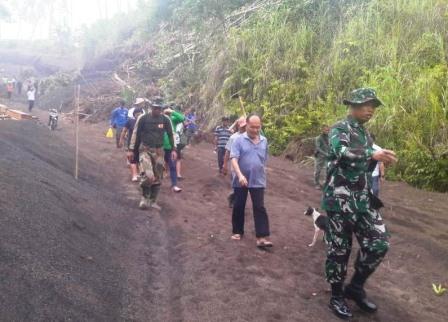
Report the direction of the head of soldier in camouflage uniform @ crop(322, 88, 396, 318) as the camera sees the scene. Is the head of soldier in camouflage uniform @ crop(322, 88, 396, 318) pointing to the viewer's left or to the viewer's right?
to the viewer's right

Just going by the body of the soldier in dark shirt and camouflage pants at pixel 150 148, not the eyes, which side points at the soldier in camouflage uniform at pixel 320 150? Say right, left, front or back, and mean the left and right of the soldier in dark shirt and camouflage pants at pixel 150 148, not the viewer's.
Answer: left

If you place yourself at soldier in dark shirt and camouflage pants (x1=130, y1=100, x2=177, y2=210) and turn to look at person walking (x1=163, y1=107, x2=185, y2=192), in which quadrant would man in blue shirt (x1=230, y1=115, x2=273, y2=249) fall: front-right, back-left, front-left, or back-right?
back-right

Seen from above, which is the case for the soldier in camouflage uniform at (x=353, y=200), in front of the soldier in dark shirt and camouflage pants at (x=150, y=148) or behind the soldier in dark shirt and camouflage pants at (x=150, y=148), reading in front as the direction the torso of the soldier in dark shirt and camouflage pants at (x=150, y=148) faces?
in front

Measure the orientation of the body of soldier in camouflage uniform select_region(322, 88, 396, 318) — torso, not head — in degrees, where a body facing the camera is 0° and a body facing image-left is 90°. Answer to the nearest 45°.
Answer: approximately 315°

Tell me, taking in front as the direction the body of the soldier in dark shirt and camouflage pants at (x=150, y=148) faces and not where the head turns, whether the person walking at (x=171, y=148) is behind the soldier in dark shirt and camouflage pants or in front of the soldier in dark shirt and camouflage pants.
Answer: behind

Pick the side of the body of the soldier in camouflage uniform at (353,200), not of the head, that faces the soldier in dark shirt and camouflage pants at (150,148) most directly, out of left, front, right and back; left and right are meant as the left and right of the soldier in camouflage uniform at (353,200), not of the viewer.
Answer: back

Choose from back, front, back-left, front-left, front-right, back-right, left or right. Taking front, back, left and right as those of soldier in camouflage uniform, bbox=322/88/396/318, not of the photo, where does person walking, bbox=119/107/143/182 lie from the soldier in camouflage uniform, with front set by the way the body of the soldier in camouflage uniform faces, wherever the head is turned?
back

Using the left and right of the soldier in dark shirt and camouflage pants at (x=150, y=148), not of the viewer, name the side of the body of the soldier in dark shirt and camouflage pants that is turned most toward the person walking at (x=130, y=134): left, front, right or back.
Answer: back

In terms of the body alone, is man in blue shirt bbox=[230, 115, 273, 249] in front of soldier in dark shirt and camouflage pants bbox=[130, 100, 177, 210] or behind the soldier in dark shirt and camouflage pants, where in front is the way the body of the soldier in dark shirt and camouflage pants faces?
in front

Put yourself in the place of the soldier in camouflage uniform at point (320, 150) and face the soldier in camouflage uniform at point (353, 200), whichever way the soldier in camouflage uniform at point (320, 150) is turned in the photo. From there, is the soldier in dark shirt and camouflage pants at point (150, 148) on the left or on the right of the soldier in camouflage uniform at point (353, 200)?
right

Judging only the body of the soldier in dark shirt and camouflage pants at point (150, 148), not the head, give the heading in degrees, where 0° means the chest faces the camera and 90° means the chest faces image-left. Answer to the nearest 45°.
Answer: approximately 0°
